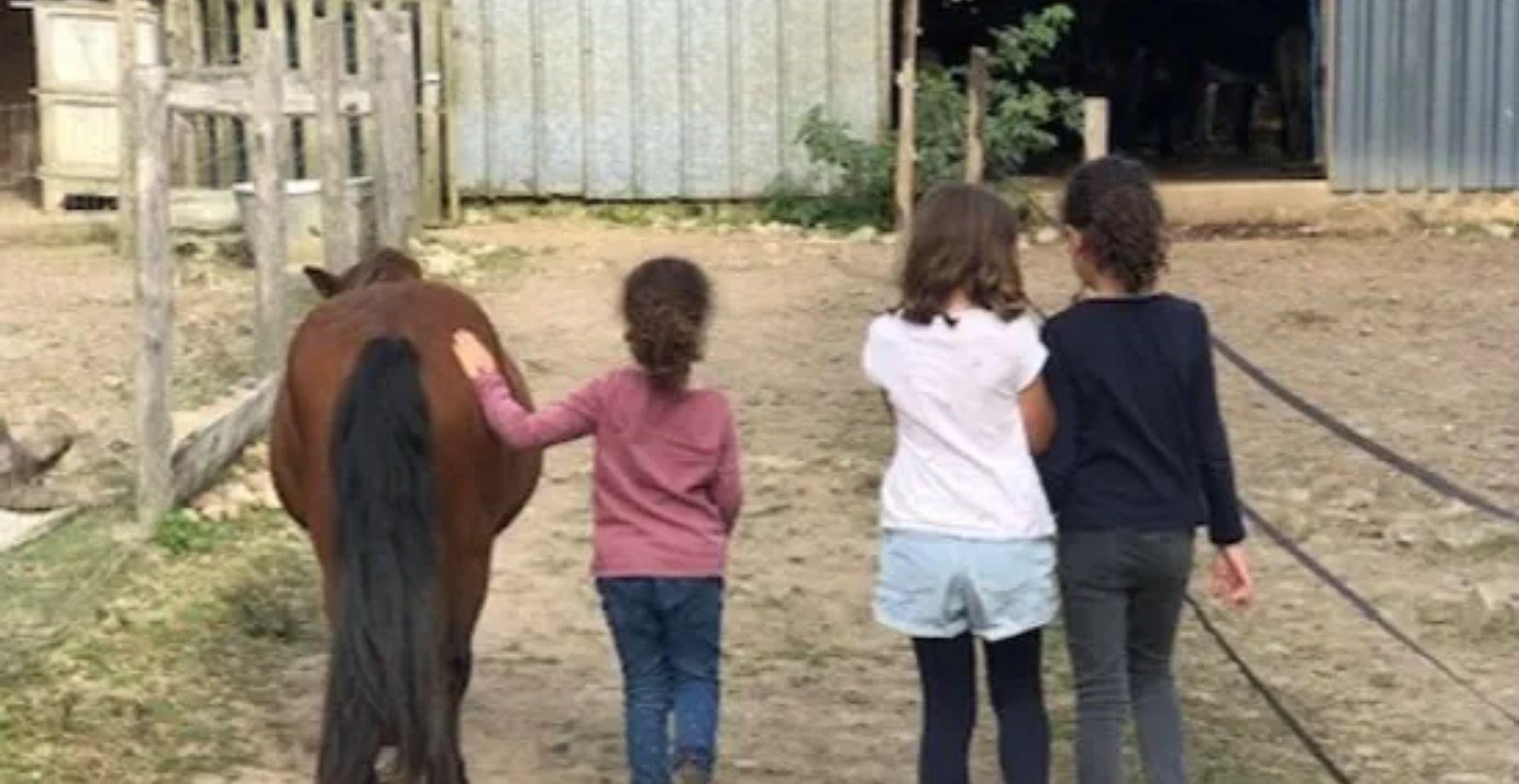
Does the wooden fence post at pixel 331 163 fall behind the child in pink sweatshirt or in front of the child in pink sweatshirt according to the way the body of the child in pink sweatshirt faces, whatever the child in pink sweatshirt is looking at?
in front

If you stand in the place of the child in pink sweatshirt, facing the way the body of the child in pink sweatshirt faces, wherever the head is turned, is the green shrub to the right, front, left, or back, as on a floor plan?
front

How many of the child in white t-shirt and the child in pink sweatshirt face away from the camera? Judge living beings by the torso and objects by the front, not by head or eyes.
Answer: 2

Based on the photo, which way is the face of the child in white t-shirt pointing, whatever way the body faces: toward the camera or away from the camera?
away from the camera

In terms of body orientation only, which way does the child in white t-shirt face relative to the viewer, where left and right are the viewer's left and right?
facing away from the viewer

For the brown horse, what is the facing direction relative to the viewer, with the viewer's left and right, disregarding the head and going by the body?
facing away from the viewer

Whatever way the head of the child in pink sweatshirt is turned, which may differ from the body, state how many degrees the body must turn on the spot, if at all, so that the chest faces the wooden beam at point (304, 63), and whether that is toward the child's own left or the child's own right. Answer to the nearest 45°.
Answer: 0° — they already face it

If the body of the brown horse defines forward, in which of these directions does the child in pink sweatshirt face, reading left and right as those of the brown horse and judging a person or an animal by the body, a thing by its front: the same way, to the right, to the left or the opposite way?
the same way

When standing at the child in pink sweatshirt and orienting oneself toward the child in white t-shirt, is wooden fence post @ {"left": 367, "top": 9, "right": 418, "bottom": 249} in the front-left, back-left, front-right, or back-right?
back-left

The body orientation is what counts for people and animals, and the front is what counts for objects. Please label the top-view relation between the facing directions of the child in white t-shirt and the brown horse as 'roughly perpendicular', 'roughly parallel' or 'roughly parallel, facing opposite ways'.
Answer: roughly parallel

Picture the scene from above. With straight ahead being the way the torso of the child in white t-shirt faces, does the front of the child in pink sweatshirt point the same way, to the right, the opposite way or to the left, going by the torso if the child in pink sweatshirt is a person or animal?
the same way

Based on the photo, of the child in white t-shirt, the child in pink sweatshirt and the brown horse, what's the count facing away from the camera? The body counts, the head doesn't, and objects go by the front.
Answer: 3

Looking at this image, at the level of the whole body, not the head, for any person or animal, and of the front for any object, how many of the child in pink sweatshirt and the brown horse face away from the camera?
2

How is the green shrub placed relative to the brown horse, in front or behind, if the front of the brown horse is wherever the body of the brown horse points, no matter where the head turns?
in front

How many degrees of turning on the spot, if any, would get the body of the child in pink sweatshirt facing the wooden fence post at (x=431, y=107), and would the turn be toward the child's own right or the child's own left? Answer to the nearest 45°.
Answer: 0° — they already face it

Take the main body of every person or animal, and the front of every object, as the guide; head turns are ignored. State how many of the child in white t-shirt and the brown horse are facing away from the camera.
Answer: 2

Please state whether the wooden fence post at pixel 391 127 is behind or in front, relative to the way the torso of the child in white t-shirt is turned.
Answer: in front

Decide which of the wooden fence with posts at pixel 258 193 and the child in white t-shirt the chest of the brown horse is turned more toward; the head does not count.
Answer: the wooden fence with posts

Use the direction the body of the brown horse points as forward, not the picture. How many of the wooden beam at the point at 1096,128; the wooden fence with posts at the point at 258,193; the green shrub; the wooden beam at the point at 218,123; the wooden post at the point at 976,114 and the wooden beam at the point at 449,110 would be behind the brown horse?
0

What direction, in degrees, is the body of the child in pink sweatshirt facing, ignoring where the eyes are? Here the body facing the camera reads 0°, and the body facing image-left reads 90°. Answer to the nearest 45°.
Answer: approximately 180°

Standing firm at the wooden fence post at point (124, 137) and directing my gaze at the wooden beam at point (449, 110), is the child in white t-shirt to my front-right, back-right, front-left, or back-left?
back-right

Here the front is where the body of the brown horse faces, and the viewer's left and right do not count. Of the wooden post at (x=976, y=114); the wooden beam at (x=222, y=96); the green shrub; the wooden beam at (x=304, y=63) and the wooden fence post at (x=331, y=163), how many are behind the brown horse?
0
